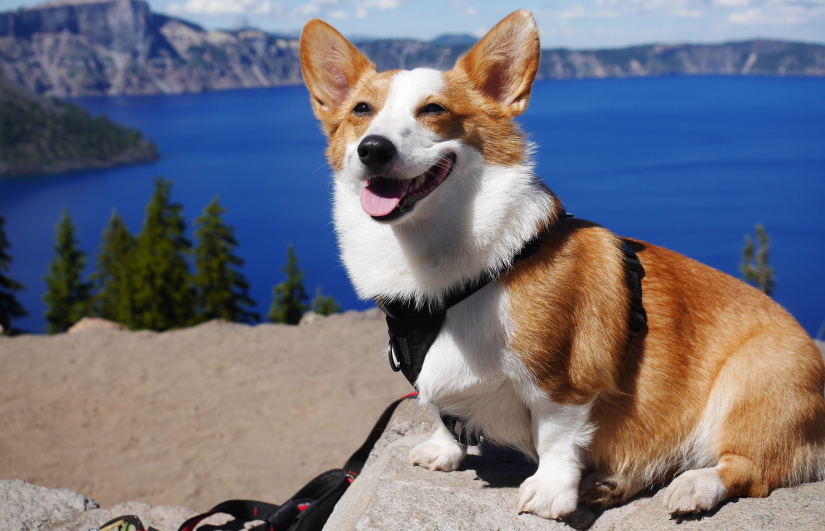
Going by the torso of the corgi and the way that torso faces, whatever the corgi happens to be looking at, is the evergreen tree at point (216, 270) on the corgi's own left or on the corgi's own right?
on the corgi's own right

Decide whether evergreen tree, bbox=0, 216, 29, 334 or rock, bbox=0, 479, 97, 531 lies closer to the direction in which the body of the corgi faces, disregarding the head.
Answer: the rock

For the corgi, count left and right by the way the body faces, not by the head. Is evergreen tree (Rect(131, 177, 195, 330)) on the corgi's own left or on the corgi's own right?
on the corgi's own right

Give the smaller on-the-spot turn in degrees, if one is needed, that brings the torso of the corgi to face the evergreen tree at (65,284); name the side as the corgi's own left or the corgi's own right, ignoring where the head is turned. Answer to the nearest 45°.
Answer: approximately 90° to the corgi's own right

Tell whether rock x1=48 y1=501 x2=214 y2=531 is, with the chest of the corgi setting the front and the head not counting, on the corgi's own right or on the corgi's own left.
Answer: on the corgi's own right

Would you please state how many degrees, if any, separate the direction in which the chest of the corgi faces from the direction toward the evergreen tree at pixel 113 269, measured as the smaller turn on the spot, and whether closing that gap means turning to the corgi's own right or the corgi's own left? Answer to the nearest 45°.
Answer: approximately 90° to the corgi's own right

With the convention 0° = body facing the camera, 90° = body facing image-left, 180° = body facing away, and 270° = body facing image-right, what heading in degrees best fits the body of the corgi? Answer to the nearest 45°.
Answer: approximately 45°
